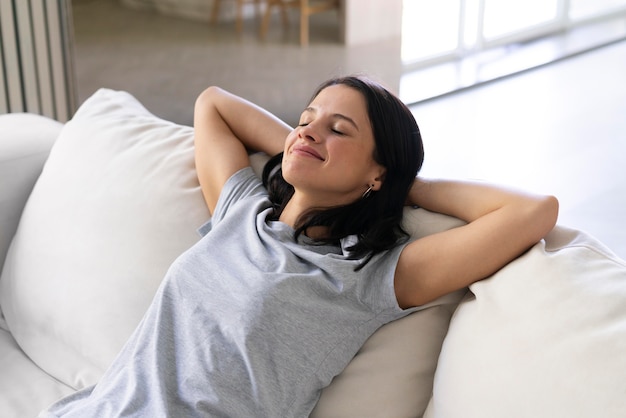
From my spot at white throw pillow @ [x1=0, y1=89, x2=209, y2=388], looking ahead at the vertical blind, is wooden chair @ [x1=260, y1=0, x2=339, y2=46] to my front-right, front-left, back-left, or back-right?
front-right

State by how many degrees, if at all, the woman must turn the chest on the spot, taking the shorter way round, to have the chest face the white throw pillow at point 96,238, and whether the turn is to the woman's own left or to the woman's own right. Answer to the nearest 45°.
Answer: approximately 90° to the woman's own right

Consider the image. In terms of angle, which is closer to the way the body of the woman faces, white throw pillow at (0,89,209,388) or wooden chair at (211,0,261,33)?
the white throw pillow

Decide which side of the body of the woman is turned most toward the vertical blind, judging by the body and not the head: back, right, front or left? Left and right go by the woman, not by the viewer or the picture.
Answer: right

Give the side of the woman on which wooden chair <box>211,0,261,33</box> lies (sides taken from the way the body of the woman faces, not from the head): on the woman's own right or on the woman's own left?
on the woman's own right

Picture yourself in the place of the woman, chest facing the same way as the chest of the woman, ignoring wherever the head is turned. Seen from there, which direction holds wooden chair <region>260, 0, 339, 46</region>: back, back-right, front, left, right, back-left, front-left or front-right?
back-right
